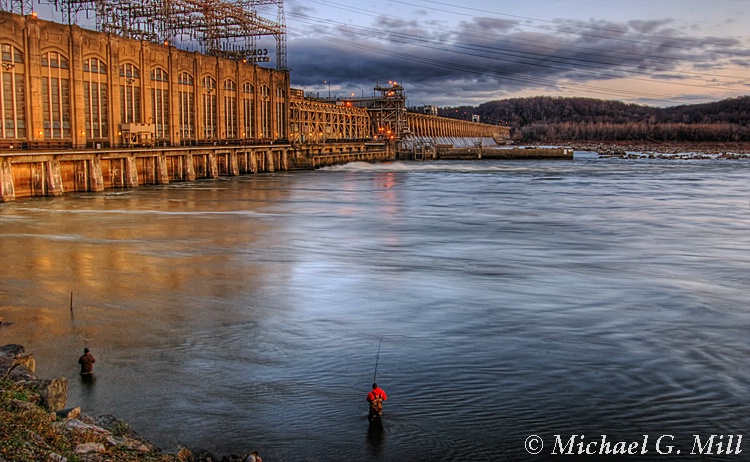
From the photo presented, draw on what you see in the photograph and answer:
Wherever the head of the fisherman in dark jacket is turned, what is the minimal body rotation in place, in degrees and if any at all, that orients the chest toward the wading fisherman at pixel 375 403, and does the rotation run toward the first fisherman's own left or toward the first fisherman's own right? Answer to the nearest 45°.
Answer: approximately 135° to the first fisherman's own right

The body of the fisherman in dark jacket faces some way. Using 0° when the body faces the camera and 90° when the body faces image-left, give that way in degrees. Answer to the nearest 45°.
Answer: approximately 180°

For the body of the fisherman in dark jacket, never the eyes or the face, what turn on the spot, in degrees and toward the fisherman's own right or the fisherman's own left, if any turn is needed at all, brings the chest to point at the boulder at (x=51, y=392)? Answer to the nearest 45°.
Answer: approximately 180°

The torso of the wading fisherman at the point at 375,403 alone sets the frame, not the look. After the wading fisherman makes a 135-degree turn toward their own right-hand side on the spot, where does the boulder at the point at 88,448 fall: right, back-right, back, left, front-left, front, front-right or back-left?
right

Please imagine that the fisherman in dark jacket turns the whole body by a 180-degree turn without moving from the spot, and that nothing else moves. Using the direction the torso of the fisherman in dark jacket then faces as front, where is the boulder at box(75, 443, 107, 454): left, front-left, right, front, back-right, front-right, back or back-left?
front

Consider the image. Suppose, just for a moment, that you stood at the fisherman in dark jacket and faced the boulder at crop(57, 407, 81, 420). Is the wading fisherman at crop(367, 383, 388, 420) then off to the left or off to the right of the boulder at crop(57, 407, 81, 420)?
left

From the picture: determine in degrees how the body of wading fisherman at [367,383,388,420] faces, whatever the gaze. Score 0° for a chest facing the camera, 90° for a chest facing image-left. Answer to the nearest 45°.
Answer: approximately 180°

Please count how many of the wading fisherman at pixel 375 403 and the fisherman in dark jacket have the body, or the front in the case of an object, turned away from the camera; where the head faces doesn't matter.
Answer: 2

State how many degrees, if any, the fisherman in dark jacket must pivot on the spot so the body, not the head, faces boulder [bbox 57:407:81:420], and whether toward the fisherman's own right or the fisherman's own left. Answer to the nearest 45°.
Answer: approximately 180°
